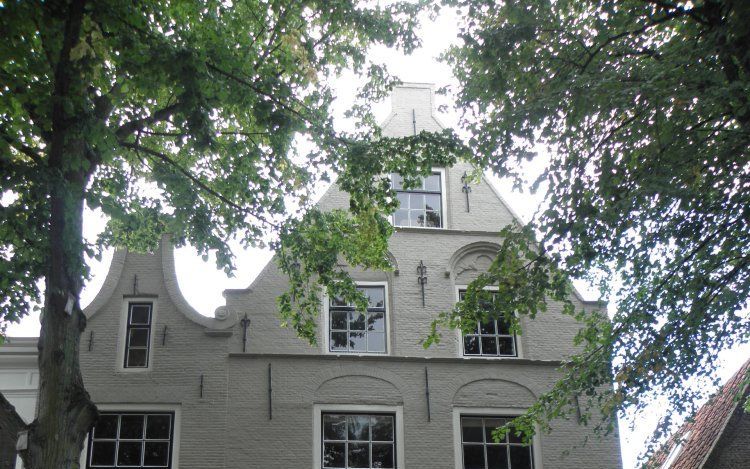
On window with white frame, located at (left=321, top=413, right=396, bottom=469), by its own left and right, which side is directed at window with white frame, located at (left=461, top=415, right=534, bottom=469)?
left

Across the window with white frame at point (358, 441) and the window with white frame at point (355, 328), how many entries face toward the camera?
2

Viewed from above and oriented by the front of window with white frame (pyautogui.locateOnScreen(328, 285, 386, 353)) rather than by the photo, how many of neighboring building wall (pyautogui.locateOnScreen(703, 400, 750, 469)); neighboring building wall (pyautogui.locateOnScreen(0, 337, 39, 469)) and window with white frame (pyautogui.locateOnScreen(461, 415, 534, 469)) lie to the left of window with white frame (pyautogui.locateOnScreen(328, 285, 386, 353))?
2

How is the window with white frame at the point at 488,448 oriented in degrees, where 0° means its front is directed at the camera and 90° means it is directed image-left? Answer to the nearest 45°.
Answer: approximately 0°

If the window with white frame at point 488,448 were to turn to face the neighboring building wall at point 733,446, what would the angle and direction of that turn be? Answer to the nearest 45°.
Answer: approximately 135° to its left

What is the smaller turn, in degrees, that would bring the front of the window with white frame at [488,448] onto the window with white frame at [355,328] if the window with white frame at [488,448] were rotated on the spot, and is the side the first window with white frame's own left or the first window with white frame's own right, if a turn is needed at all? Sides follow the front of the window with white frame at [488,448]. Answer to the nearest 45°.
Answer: approximately 90° to the first window with white frame's own right
